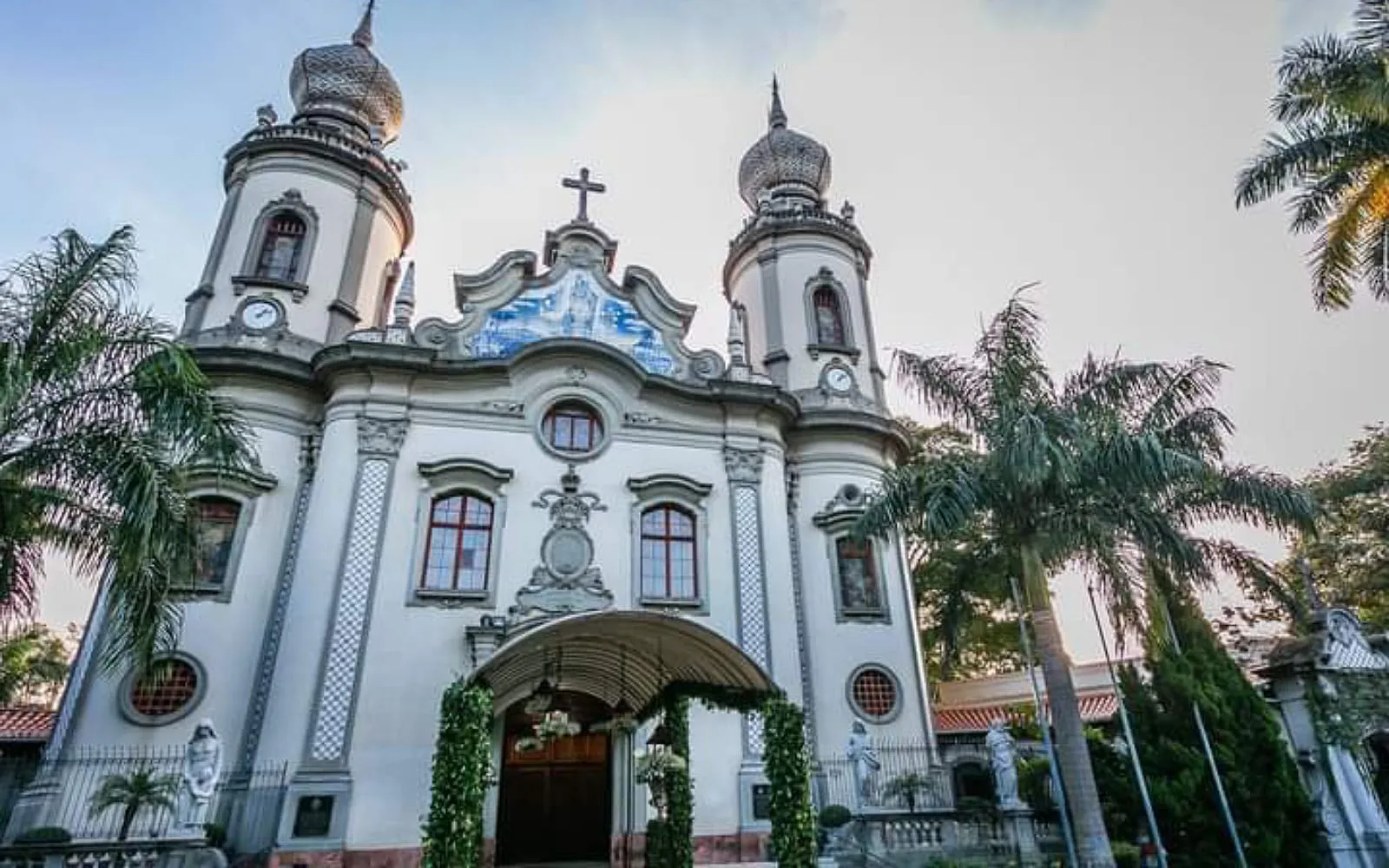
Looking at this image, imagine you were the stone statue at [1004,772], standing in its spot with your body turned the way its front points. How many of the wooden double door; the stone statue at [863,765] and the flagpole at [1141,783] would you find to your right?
2

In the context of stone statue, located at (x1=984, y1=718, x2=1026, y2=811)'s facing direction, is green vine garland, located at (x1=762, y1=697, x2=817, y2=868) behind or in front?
in front

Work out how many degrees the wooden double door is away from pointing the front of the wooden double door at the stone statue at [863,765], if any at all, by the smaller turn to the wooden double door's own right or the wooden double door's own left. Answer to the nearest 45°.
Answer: approximately 90° to the wooden double door's own left

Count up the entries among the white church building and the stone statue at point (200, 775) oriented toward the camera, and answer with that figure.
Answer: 2

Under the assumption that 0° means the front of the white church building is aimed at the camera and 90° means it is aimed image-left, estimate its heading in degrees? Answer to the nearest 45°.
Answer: approximately 0°

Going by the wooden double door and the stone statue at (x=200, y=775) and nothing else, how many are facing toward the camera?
2

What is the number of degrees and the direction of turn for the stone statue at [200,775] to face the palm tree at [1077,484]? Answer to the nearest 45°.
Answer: approximately 45° to its left

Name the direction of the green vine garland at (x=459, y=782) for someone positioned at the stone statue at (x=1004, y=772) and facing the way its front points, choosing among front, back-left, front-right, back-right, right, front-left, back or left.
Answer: front-right
